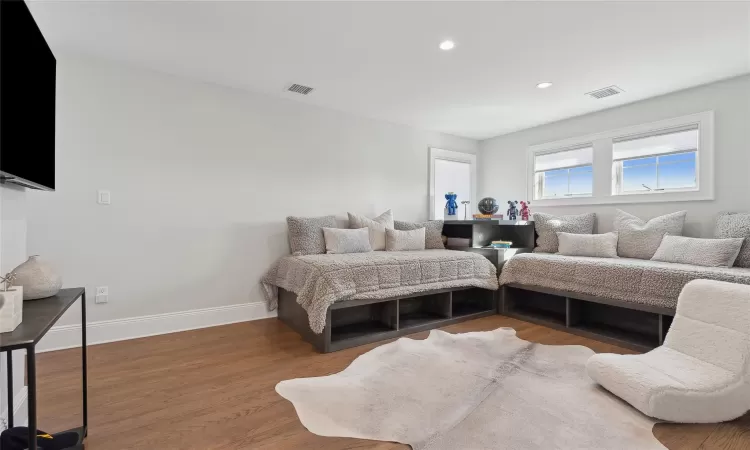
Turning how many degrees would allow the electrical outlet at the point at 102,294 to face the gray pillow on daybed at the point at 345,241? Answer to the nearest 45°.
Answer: approximately 90° to its left

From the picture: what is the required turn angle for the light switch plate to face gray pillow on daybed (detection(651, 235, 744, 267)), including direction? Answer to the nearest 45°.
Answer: approximately 45° to its left

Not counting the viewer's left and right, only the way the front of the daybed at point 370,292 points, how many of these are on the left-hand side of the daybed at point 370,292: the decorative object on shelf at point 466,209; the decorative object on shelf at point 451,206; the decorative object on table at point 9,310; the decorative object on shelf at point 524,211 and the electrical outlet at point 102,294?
3

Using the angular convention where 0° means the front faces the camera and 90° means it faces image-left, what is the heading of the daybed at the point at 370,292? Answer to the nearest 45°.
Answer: approximately 315°

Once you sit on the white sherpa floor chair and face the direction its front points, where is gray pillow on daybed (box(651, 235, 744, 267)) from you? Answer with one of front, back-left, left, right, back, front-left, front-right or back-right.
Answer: back-right

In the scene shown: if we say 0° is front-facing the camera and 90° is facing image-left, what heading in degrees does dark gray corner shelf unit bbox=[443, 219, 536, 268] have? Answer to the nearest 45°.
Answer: approximately 0°

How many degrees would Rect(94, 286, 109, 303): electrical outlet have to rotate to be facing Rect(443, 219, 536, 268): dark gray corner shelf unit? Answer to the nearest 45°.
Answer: approximately 90° to its left
